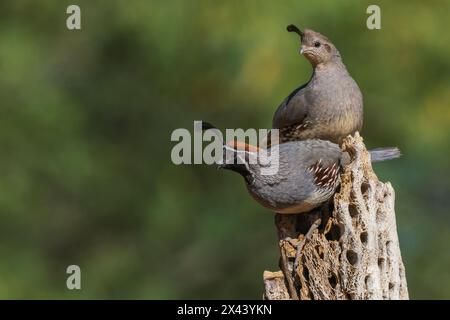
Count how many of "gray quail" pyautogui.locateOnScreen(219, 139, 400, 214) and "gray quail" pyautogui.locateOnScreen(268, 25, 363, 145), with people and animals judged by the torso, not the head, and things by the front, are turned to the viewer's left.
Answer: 1

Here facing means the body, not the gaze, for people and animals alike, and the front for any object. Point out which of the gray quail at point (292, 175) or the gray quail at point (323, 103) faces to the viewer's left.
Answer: the gray quail at point (292, 175)

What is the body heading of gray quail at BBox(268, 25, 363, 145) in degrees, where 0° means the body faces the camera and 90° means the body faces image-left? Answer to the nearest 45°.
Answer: approximately 315°

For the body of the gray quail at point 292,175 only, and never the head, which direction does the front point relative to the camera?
to the viewer's left
